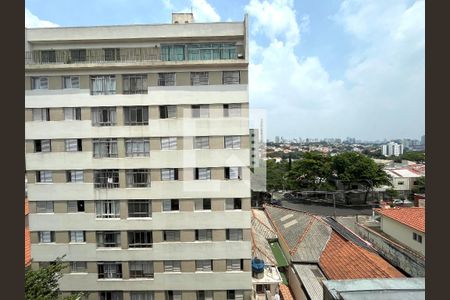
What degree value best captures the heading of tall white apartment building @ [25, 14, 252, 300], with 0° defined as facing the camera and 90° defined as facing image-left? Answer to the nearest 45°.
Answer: approximately 0°

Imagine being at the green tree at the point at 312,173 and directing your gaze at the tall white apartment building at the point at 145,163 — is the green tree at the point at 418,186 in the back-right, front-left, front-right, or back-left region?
back-left

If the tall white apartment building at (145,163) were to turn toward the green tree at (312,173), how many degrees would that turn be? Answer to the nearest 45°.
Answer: approximately 135° to its left

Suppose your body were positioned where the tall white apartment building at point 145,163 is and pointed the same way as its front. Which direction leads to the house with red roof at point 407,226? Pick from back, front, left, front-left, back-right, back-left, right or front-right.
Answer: left

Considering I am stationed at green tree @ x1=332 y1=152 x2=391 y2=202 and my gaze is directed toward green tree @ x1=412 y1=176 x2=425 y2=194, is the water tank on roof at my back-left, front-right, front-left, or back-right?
back-right

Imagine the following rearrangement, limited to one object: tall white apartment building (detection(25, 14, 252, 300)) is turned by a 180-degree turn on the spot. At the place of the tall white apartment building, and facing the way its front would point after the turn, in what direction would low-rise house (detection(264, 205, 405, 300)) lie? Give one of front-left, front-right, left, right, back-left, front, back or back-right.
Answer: right

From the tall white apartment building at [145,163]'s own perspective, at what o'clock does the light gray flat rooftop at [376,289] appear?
The light gray flat rooftop is roughly at 11 o'clock from the tall white apartment building.

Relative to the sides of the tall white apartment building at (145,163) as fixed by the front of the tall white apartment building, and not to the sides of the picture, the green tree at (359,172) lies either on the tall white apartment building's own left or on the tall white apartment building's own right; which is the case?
on the tall white apartment building's own left

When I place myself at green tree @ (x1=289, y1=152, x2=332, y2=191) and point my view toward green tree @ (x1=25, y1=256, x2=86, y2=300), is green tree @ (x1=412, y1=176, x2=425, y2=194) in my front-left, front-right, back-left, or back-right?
back-left
